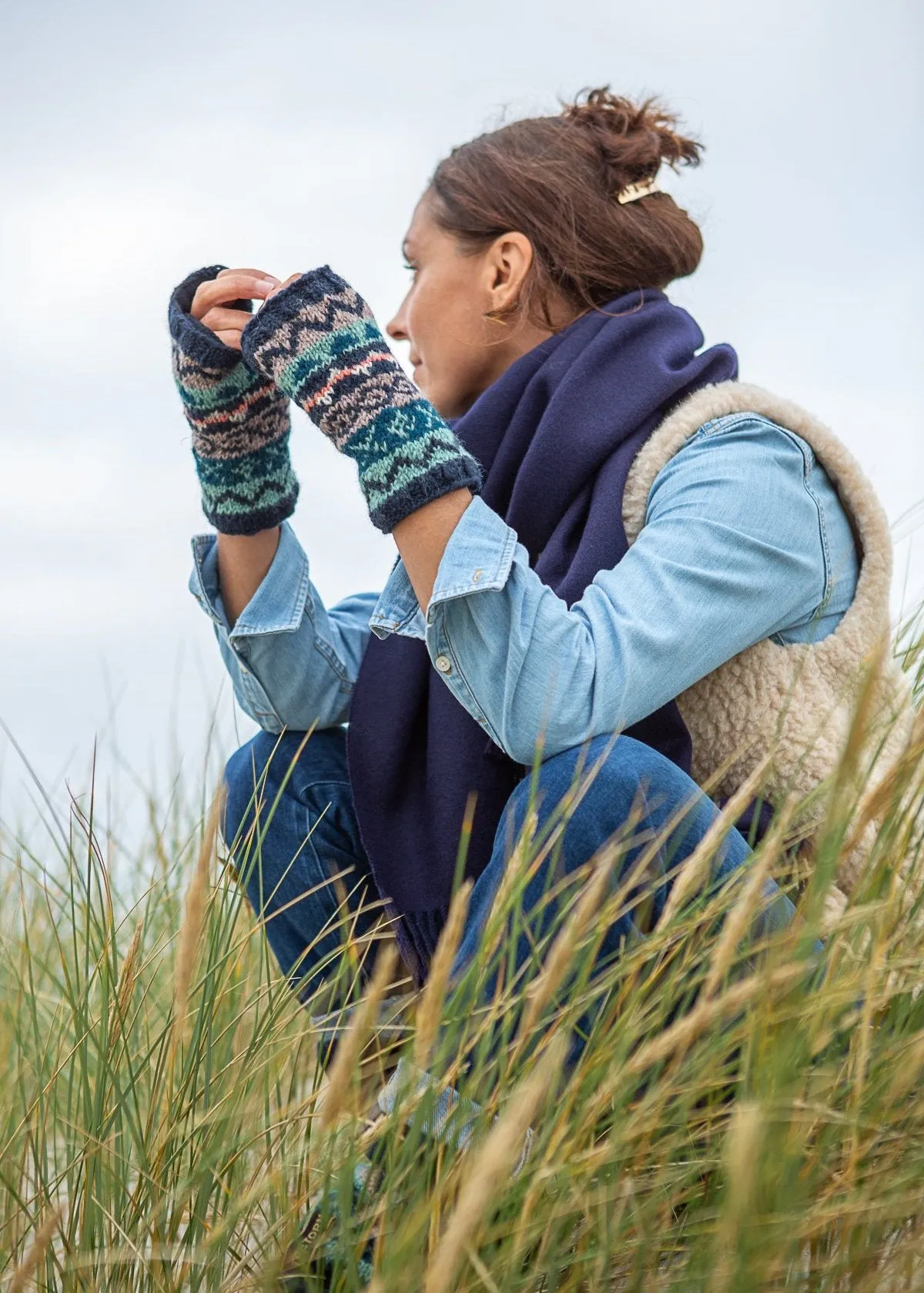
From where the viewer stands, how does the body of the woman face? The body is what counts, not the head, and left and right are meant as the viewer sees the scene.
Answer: facing the viewer and to the left of the viewer

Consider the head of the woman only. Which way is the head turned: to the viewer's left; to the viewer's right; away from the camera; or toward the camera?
to the viewer's left
